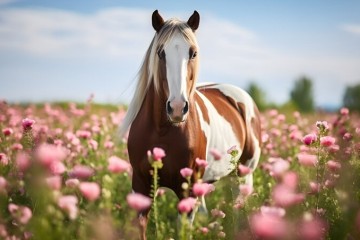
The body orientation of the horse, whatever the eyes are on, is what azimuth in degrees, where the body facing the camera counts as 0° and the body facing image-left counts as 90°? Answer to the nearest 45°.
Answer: approximately 45°

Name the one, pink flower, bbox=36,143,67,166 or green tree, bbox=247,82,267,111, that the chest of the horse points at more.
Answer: the pink flower

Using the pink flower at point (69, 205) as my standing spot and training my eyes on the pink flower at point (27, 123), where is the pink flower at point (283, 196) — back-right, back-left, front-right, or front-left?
back-right

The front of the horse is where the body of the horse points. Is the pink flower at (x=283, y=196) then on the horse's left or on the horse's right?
on the horse's left

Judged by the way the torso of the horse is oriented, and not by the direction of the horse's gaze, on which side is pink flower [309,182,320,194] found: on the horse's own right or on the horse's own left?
on the horse's own left

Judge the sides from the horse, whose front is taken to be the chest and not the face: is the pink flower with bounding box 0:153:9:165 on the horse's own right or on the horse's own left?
on the horse's own right

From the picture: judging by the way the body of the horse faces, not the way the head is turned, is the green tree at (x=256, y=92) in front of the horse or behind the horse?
behind

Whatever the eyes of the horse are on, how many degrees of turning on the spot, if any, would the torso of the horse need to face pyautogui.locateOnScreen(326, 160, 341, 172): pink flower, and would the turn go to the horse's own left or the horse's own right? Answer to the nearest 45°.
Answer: approximately 135° to the horse's own left

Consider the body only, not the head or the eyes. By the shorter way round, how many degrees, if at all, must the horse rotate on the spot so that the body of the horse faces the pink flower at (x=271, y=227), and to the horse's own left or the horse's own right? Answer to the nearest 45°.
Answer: approximately 45° to the horse's own left
